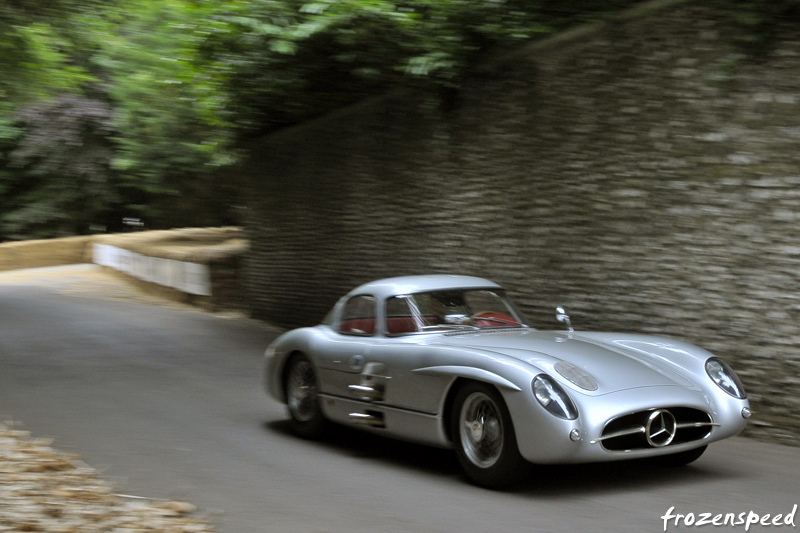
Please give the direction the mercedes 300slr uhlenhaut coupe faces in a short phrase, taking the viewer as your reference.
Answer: facing the viewer and to the right of the viewer
